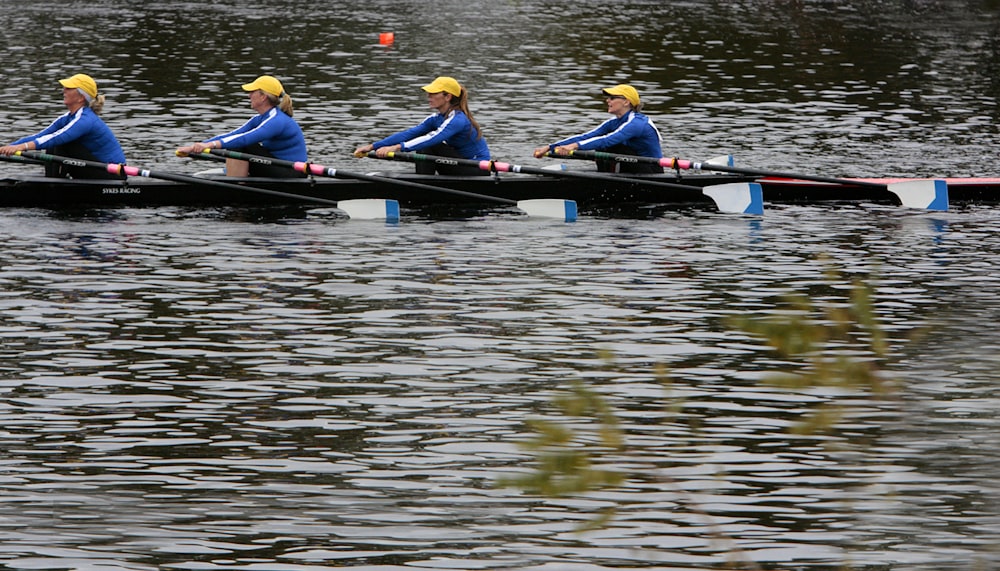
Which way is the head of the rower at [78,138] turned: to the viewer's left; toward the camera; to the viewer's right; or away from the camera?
to the viewer's left

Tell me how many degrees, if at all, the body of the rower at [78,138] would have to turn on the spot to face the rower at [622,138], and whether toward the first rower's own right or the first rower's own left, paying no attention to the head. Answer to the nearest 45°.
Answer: approximately 180°

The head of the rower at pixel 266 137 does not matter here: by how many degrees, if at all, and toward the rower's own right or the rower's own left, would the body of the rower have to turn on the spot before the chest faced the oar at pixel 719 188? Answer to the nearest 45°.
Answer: approximately 180°

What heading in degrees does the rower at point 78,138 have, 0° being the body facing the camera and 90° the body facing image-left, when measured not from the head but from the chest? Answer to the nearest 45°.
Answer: approximately 90°

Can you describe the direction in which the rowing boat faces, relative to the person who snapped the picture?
facing to the right of the viewer

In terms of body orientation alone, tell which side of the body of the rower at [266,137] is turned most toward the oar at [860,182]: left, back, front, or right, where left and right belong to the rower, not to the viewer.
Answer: back

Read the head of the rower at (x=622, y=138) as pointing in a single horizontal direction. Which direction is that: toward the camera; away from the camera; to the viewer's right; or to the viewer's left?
to the viewer's left

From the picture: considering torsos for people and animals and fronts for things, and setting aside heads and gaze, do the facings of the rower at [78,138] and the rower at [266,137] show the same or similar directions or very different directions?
same or similar directions

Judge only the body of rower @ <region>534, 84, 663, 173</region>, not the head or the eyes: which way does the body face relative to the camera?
to the viewer's left

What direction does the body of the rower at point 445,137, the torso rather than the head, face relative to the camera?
to the viewer's left

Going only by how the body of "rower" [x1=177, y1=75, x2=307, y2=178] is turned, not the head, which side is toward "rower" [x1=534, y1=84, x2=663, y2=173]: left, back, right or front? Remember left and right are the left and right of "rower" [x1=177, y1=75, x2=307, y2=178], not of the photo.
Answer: back

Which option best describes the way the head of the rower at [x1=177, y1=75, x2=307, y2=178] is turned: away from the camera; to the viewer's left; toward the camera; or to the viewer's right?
to the viewer's left

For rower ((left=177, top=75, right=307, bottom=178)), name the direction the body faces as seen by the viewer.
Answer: to the viewer's left

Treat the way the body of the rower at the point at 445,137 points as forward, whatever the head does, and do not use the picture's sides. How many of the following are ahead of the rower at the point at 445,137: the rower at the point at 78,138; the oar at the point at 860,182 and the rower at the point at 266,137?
2
